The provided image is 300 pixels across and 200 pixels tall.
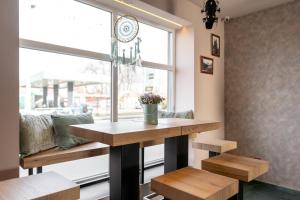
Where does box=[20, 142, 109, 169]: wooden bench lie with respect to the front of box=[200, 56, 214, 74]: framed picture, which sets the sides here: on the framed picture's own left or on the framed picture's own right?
on the framed picture's own right

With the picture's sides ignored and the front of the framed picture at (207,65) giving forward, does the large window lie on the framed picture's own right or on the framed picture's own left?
on the framed picture's own right

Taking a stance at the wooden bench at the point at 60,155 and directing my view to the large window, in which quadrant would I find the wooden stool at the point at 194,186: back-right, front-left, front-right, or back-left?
back-right

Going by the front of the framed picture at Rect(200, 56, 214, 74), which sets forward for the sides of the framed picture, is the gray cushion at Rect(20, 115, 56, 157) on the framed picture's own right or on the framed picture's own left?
on the framed picture's own right

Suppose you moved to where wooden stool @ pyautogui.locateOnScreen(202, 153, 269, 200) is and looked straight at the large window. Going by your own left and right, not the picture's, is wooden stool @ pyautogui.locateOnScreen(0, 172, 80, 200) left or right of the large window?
left
